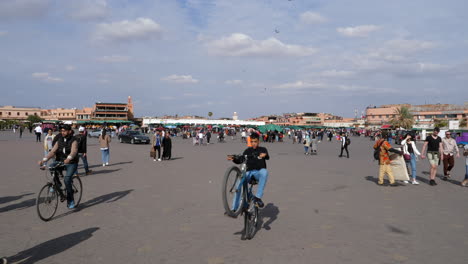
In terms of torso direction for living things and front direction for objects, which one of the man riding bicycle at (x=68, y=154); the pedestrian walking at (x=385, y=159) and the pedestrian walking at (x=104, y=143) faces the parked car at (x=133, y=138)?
the pedestrian walking at (x=104, y=143)

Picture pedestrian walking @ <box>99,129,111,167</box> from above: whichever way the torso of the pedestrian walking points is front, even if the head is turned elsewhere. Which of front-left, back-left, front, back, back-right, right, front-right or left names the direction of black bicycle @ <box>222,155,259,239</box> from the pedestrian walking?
back

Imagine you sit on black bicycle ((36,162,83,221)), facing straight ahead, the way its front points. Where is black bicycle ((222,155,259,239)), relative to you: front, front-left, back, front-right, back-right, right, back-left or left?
left

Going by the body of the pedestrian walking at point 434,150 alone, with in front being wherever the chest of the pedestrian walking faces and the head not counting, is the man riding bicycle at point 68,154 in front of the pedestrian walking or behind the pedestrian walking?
in front

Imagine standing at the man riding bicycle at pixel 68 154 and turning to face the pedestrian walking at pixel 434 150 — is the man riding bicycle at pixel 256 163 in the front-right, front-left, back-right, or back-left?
front-right

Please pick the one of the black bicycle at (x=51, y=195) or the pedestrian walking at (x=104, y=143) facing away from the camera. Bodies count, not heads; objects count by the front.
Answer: the pedestrian walking

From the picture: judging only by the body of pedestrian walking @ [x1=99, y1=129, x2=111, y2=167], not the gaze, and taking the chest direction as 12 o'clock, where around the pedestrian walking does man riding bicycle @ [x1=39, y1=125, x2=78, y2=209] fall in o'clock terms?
The man riding bicycle is roughly at 6 o'clock from the pedestrian walking.

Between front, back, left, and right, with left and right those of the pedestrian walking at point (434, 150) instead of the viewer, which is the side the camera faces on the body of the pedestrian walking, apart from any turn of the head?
front

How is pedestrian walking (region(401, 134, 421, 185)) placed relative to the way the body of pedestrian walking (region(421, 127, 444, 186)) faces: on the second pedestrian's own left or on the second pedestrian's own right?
on the second pedestrian's own right

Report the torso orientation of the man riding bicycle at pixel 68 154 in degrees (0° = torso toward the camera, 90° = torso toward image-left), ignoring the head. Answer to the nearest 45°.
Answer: approximately 45°

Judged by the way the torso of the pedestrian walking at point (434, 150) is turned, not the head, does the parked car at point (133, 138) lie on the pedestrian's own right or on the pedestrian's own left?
on the pedestrian's own right

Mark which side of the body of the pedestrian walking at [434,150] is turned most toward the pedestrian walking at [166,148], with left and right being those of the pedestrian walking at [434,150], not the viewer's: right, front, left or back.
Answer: right

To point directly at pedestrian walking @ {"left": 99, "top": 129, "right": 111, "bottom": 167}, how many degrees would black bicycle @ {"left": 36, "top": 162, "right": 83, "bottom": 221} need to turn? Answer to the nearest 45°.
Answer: approximately 135° to its right
